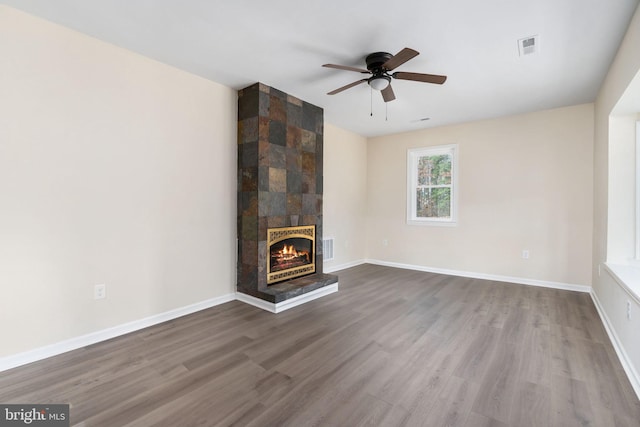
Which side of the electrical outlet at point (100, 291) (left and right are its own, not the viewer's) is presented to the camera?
front

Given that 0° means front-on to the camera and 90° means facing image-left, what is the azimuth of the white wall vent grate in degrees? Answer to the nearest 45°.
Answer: approximately 315°

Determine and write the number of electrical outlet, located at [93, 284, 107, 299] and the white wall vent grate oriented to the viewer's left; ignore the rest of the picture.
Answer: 0

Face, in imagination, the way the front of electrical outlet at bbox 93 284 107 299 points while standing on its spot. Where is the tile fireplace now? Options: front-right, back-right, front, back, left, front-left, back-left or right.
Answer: left

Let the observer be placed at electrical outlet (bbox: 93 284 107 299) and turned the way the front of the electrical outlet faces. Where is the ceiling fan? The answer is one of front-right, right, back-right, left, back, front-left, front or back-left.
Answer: front-left

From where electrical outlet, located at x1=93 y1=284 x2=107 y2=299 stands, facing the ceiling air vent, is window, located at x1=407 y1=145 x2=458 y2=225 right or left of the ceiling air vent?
left

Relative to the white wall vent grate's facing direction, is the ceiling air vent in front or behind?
in front

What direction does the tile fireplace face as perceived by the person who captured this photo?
facing the viewer and to the right of the viewer

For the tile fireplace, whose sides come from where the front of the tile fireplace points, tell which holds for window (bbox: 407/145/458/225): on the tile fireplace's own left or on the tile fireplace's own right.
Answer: on the tile fireplace's own left

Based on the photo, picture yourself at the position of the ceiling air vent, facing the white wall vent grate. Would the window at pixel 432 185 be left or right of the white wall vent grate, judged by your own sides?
right

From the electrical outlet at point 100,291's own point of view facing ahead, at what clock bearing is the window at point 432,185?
The window is roughly at 9 o'clock from the electrical outlet.

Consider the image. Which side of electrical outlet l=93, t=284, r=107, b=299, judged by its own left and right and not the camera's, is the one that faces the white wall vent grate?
left
